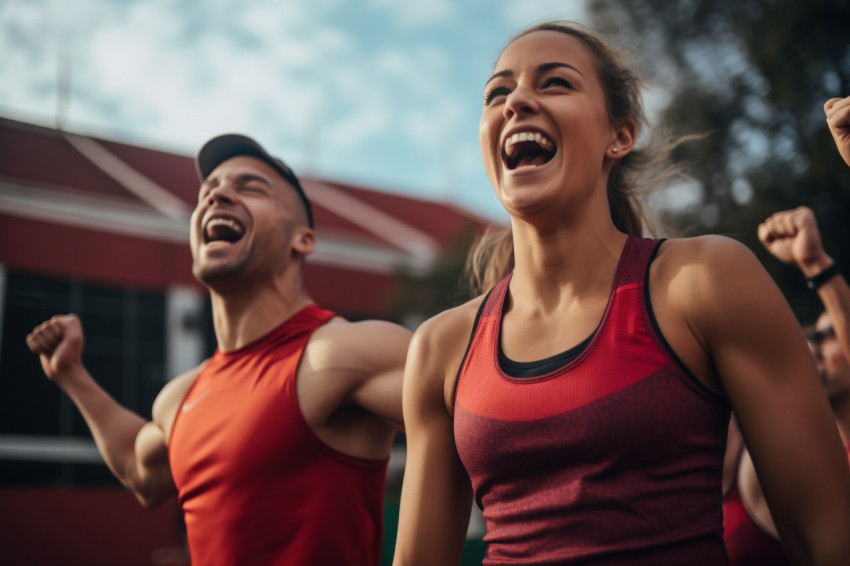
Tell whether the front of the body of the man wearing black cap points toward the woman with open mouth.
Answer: no

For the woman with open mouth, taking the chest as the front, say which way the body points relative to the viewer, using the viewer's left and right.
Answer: facing the viewer and to the left of the viewer

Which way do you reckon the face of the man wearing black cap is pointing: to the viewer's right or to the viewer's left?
to the viewer's left

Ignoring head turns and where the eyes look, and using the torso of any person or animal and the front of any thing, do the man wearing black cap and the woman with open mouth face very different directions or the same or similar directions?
same or similar directions

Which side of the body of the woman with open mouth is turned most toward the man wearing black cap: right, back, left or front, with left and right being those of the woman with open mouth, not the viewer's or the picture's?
right

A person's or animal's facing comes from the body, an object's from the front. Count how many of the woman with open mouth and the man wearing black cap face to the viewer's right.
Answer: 0
